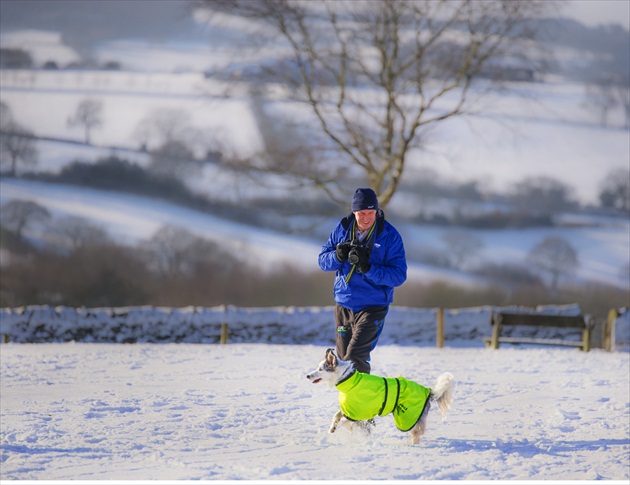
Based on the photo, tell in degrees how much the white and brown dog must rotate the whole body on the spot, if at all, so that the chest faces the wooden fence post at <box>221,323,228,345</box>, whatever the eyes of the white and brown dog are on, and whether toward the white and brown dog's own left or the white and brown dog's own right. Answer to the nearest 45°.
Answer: approximately 90° to the white and brown dog's own right

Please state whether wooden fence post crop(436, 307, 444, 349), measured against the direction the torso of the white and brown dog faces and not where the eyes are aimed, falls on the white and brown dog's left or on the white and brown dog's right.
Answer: on the white and brown dog's right

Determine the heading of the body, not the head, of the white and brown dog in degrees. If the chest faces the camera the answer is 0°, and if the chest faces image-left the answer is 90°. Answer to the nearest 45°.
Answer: approximately 90°
